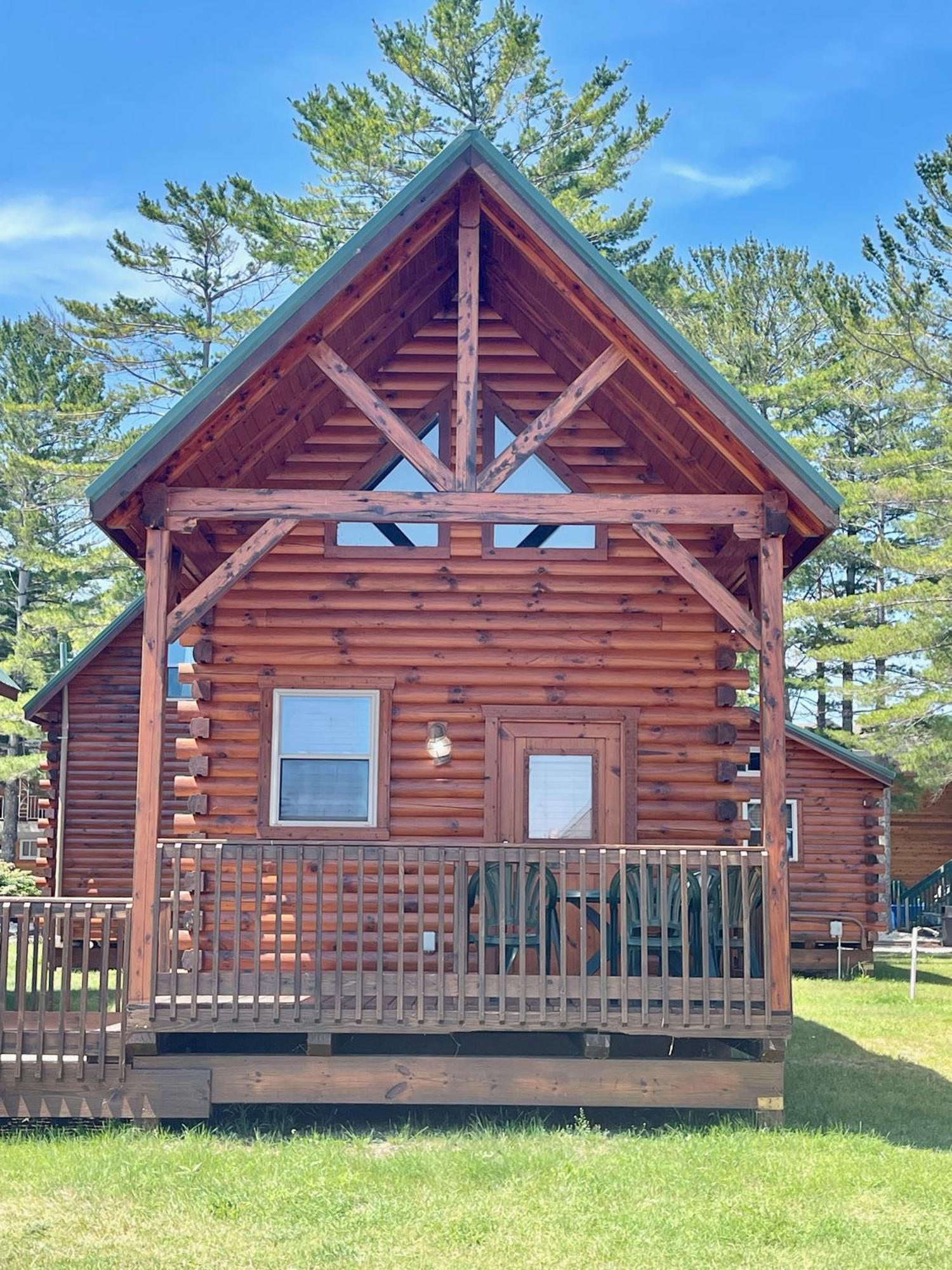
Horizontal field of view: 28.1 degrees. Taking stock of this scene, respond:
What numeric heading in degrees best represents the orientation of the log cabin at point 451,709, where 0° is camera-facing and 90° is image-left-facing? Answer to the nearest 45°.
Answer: approximately 0°

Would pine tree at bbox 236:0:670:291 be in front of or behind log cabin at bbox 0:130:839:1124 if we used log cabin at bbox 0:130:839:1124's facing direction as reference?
behind

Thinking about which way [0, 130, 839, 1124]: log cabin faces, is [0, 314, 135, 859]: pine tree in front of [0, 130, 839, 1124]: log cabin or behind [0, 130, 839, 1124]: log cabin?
behind
